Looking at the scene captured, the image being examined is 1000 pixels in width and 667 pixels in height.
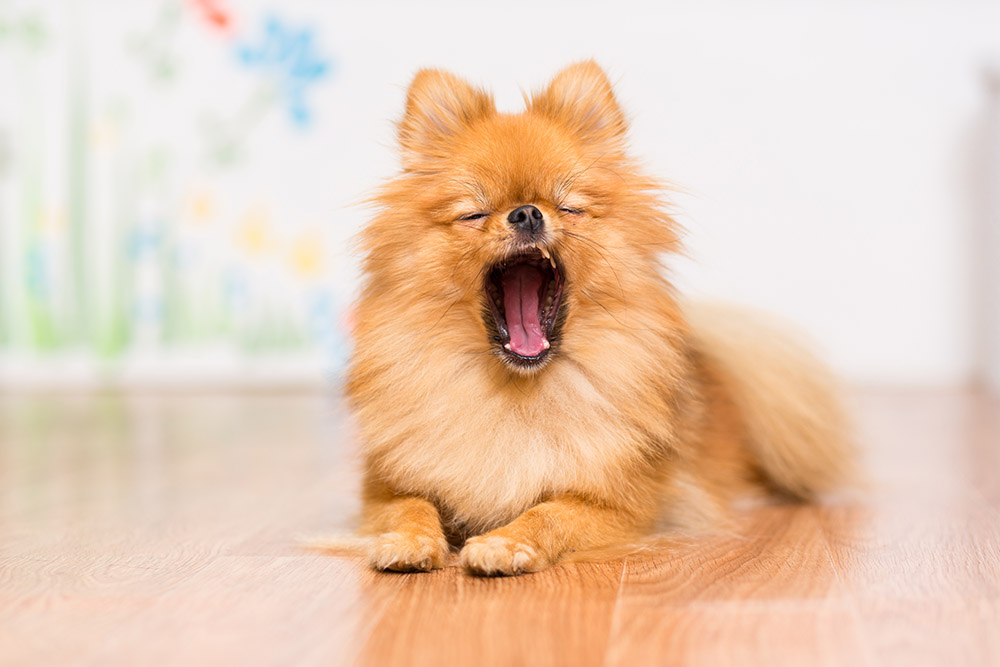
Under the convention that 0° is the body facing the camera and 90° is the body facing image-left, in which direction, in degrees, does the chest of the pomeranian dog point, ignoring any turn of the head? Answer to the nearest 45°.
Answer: approximately 45°
